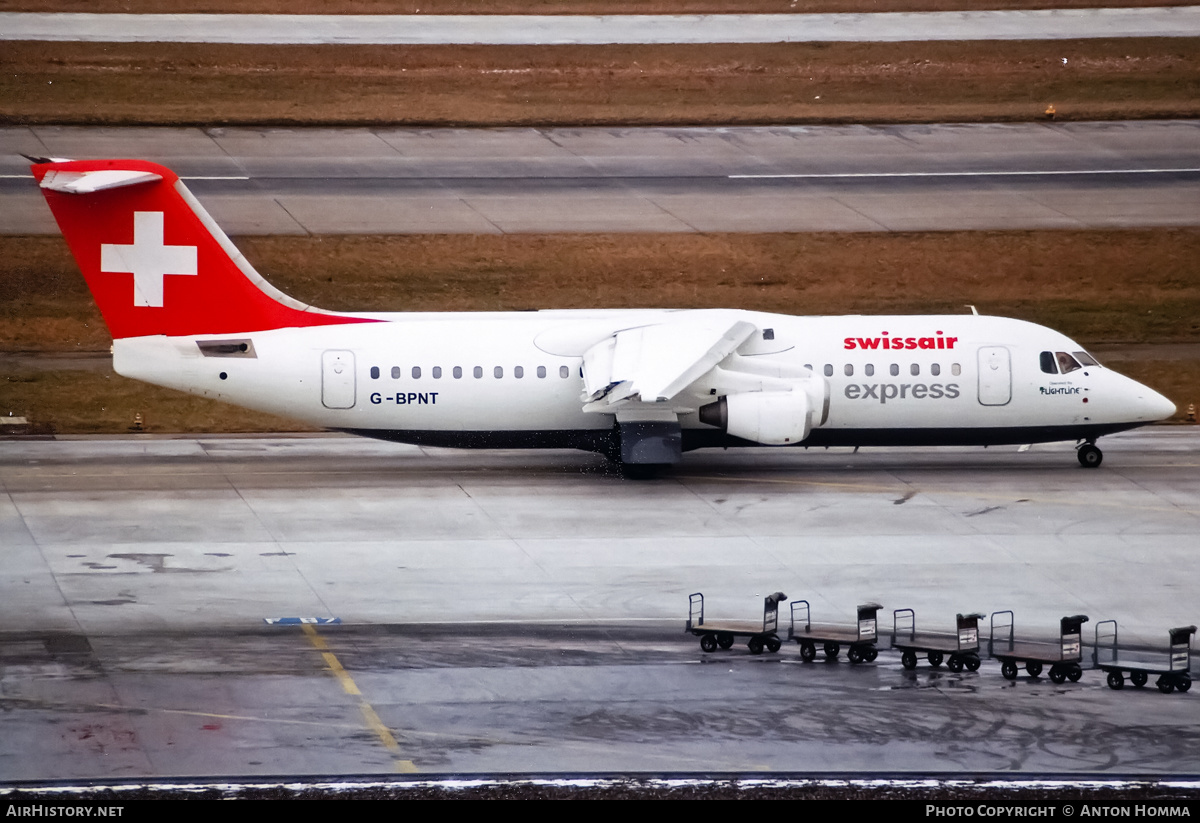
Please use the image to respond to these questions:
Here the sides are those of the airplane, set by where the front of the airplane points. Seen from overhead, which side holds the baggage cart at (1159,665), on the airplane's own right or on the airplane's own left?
on the airplane's own right

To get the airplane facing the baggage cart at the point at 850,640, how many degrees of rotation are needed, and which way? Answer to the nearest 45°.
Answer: approximately 45° to its right

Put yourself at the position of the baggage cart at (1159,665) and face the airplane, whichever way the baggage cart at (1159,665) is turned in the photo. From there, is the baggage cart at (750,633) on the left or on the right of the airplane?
left

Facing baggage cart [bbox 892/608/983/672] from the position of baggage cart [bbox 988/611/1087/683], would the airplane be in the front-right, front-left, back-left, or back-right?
front-right

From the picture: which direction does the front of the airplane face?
to the viewer's right

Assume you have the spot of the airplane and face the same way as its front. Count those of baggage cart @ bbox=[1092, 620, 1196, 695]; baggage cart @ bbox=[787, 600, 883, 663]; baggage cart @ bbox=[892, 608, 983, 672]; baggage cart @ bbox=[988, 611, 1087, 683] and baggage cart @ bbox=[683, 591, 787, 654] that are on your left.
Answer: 0

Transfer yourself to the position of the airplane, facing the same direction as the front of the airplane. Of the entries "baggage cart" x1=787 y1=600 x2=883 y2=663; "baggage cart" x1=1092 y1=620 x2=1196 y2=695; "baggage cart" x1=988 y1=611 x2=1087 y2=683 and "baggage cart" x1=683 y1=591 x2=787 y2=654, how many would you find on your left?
0

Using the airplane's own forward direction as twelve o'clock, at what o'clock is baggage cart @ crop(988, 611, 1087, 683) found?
The baggage cart is roughly at 2 o'clock from the airplane.

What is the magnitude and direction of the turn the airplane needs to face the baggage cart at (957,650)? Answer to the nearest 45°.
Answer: approximately 45° to its right

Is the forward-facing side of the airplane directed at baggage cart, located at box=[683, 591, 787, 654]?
no
